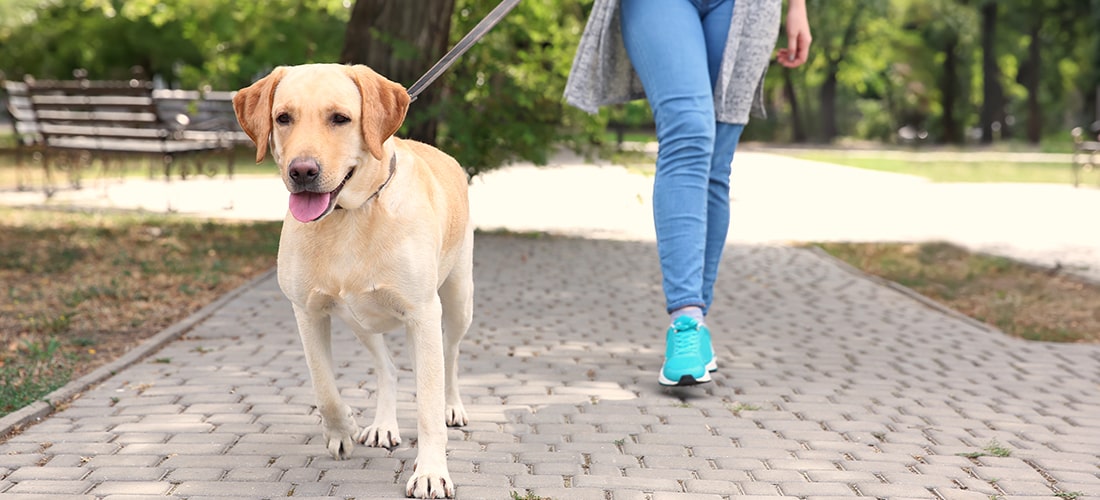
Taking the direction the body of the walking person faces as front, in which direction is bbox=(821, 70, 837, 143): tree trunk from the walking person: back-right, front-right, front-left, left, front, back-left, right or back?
back

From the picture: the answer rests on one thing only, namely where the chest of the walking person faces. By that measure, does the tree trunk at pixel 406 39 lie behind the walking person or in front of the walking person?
behind

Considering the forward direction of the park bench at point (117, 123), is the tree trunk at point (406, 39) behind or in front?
in front

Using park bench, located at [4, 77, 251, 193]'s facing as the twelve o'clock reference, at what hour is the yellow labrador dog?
The yellow labrador dog is roughly at 12 o'clock from the park bench.

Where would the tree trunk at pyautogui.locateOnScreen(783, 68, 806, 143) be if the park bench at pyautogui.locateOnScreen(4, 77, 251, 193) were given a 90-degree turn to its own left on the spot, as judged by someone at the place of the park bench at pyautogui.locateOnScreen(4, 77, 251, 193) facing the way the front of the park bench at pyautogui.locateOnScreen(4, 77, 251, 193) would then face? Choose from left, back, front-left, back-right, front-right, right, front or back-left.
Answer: front-left

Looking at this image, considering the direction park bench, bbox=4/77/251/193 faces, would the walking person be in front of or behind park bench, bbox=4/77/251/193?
in front

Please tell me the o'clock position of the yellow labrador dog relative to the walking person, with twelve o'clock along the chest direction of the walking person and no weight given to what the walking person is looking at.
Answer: The yellow labrador dog is roughly at 1 o'clock from the walking person.
